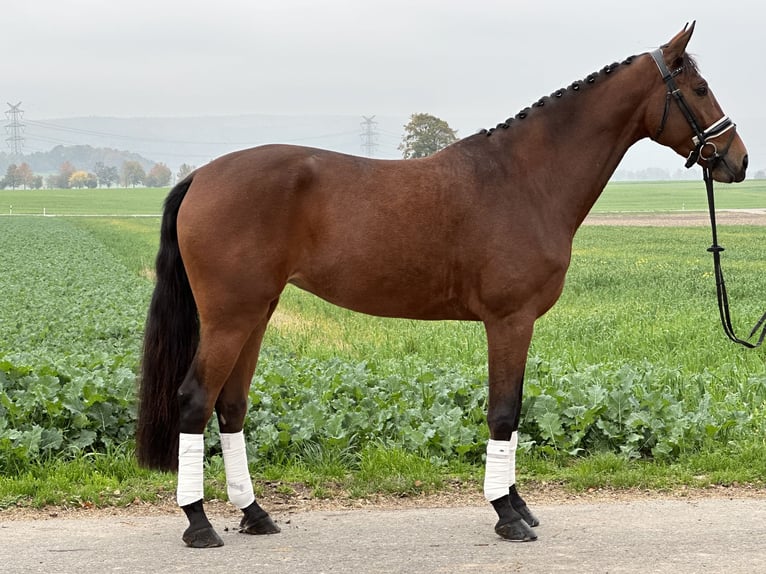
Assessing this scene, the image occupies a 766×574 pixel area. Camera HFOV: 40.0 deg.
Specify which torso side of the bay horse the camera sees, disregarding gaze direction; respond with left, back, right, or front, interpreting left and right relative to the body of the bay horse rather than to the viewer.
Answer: right
